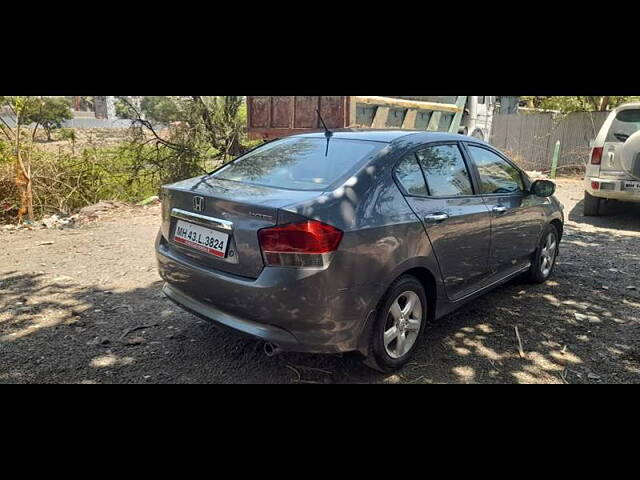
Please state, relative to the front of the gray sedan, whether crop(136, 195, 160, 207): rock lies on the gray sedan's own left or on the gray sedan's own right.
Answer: on the gray sedan's own left

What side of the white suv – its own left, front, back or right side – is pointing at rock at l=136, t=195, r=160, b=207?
left

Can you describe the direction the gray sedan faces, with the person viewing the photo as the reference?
facing away from the viewer and to the right of the viewer

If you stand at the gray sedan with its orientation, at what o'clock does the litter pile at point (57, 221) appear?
The litter pile is roughly at 9 o'clock from the gray sedan.

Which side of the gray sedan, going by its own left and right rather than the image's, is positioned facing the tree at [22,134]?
left

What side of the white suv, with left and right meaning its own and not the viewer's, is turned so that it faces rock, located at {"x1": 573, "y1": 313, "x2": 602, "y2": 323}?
back

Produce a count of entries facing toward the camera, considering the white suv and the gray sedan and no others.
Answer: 0

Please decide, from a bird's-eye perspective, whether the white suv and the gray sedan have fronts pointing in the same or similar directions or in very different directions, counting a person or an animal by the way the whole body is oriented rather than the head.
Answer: same or similar directions

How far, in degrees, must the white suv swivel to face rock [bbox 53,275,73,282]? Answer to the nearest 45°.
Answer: approximately 135° to its left

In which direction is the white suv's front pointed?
away from the camera

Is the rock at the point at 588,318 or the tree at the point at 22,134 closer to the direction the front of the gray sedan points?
the rock

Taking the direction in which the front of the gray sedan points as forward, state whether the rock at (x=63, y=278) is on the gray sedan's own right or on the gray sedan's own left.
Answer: on the gray sedan's own left
